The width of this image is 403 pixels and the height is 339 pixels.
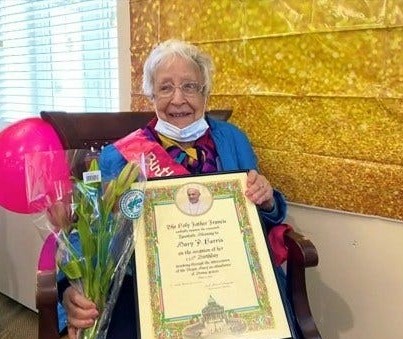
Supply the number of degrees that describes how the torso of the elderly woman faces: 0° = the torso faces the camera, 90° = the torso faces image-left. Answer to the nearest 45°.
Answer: approximately 0°
